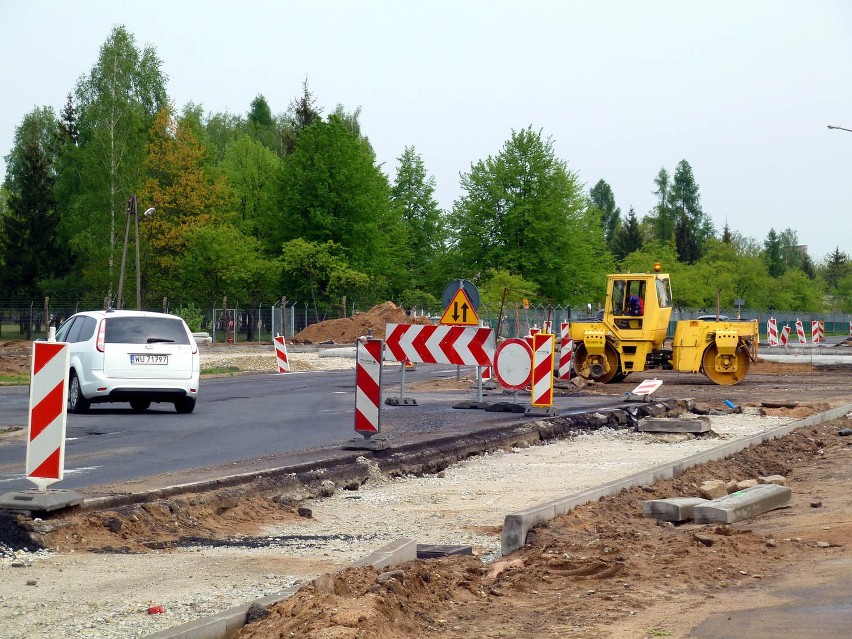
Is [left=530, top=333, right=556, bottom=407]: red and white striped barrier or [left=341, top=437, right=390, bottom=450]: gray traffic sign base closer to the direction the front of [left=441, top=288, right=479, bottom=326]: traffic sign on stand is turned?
the gray traffic sign base

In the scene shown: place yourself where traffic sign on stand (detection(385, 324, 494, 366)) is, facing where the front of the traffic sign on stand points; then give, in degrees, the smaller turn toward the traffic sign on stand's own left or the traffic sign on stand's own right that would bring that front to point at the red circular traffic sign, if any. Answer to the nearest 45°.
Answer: approximately 45° to the traffic sign on stand's own left

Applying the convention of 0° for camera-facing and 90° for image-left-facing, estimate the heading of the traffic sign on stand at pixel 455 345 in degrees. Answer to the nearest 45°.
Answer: approximately 0°

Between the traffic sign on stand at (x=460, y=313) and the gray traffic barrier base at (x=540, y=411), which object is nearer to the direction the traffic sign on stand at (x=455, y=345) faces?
the gray traffic barrier base

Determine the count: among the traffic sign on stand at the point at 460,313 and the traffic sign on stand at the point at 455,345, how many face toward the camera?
2
